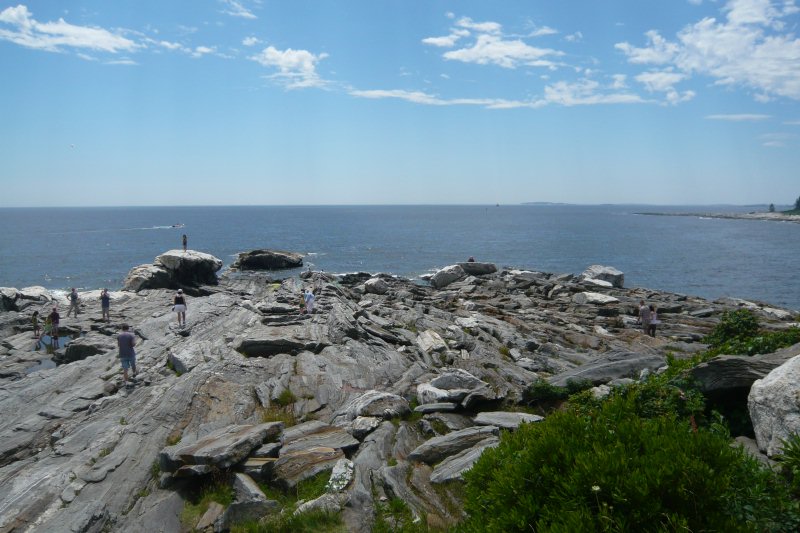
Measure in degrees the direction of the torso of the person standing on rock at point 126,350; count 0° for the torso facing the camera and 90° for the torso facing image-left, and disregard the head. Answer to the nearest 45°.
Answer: approximately 180°

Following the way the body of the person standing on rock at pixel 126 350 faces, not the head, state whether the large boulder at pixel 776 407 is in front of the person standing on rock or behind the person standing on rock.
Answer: behind

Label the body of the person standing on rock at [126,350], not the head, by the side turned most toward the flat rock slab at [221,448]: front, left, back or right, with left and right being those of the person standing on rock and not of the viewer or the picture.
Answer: back

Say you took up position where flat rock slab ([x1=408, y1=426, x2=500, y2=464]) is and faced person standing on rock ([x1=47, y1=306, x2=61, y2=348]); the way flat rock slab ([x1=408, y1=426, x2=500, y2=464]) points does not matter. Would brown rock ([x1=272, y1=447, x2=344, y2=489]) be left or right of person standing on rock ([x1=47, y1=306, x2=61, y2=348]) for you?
left

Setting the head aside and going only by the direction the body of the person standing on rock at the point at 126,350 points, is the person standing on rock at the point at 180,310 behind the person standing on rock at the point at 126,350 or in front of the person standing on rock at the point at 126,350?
in front

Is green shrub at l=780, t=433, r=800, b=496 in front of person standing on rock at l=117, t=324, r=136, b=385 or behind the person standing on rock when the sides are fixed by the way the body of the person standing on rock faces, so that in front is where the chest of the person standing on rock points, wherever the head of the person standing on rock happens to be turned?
behind

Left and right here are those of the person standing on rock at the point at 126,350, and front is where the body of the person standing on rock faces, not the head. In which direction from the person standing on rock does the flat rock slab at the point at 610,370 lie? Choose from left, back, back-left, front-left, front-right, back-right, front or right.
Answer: back-right

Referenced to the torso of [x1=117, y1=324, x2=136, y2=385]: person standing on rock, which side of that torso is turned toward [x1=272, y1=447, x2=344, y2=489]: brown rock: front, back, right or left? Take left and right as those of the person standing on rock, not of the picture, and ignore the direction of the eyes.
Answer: back

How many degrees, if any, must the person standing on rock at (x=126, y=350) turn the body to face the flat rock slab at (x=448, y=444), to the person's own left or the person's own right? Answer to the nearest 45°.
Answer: approximately 135° to the person's own right

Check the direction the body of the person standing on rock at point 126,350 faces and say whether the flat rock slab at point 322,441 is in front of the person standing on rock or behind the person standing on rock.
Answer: behind

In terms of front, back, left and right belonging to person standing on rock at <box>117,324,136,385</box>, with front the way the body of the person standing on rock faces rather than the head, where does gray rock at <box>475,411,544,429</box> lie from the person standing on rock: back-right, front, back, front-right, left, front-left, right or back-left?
back-right

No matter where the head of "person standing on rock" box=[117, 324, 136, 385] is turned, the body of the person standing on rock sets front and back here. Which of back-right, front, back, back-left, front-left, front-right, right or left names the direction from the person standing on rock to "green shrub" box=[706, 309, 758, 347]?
back-right
